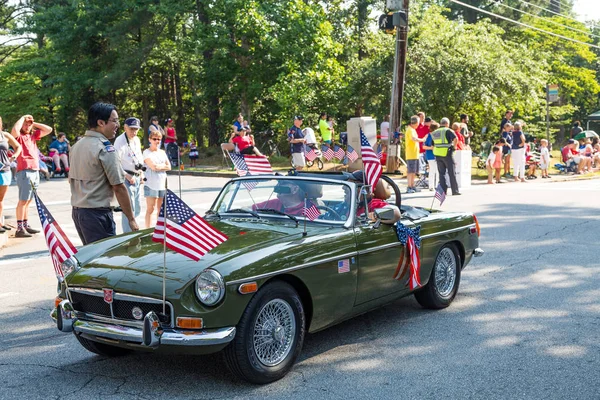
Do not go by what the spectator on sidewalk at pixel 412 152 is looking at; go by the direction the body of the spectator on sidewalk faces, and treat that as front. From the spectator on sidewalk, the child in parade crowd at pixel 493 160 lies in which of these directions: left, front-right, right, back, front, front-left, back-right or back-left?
front-left

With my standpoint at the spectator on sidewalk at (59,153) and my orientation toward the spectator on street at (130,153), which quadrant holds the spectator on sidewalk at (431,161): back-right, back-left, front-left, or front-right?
front-left

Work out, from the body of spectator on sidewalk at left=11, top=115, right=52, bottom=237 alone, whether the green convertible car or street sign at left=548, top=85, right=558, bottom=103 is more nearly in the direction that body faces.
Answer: the green convertible car

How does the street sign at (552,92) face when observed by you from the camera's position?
facing the viewer

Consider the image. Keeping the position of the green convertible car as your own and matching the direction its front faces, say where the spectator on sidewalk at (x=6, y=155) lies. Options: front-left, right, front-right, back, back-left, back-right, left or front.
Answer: right

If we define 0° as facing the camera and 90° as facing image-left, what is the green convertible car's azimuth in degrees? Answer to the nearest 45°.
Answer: approximately 45°

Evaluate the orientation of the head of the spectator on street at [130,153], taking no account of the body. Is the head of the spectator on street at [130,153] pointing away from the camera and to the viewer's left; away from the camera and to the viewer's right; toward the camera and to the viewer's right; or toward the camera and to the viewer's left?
toward the camera and to the viewer's right

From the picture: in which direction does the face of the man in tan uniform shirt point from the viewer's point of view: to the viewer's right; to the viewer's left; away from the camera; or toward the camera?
to the viewer's right

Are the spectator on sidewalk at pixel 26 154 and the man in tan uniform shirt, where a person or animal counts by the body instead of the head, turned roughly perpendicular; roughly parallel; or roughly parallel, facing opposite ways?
roughly perpendicular

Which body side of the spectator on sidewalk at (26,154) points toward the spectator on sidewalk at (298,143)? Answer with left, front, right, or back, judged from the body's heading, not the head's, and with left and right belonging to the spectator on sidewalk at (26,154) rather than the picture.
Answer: left
